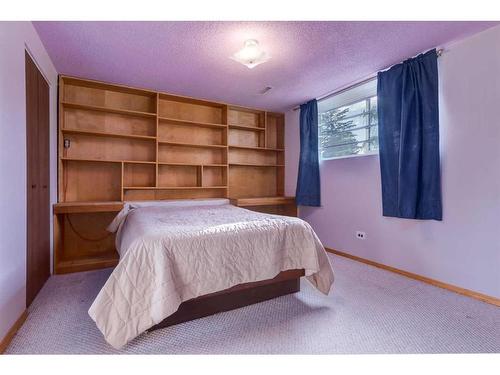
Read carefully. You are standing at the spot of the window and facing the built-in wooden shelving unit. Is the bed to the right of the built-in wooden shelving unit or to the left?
left

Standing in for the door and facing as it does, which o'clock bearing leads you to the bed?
The bed is roughly at 2 o'clock from the door.

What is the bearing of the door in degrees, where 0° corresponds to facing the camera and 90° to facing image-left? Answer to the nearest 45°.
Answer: approximately 270°

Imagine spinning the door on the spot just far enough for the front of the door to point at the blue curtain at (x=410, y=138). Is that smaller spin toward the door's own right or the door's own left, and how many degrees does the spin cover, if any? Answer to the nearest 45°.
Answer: approximately 45° to the door's own right

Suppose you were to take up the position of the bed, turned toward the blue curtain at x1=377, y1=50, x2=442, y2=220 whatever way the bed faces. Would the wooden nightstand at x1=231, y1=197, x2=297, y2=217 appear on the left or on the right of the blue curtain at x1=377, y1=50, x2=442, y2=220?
left

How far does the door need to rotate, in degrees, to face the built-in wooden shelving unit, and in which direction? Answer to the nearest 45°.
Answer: approximately 45° to its left

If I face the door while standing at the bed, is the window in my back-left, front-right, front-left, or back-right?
back-right

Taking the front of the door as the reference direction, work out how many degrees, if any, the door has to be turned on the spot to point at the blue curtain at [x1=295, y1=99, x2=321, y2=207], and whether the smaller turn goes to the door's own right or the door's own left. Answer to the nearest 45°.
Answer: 0° — it already faces it
